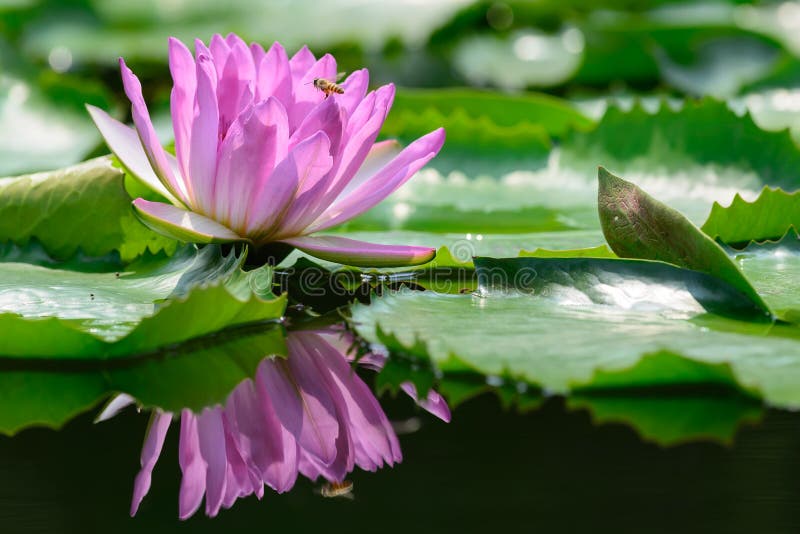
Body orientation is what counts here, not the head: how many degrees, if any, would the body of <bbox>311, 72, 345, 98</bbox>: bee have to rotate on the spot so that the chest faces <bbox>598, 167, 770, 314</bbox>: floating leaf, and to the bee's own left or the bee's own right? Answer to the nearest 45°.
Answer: approximately 180°

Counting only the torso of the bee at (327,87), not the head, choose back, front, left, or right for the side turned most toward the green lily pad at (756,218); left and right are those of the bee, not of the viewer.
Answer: back

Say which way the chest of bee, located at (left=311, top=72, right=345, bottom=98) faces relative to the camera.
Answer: to the viewer's left

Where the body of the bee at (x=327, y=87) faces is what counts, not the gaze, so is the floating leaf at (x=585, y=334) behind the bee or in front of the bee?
behind
